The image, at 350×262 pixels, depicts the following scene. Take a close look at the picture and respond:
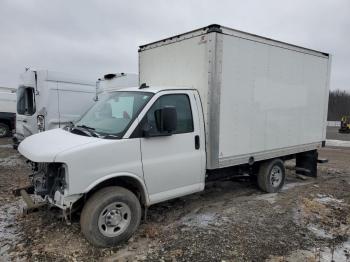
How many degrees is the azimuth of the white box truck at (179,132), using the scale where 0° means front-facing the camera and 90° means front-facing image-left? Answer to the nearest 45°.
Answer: approximately 45°

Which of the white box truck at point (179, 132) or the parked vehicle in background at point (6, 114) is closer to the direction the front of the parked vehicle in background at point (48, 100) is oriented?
the parked vehicle in background

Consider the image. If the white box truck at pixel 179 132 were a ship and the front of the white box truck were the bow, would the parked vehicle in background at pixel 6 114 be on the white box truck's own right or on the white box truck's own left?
on the white box truck's own right

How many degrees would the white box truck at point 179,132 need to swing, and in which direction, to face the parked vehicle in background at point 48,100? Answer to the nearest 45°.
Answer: approximately 90° to its right

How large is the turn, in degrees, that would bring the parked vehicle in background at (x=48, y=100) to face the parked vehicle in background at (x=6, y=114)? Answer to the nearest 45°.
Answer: approximately 45° to its left
